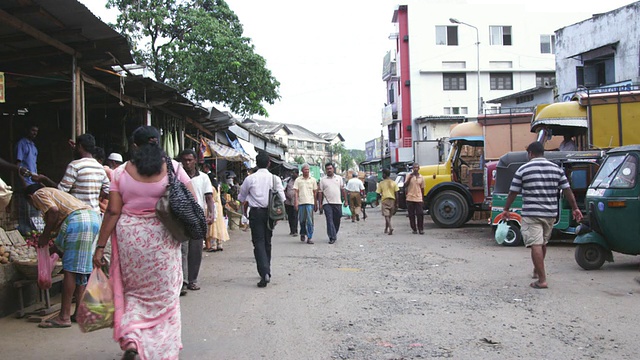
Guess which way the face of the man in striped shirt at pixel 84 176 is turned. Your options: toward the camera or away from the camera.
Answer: away from the camera

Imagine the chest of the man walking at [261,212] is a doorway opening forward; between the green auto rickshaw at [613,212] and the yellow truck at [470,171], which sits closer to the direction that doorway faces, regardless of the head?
the yellow truck

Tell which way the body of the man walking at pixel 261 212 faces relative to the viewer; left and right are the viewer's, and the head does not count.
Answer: facing away from the viewer

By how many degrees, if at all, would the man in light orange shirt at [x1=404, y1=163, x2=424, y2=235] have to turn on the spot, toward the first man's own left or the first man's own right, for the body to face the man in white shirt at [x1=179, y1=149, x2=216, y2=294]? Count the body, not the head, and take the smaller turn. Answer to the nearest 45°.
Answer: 0° — they already face them

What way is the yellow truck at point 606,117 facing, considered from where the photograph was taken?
facing to the left of the viewer

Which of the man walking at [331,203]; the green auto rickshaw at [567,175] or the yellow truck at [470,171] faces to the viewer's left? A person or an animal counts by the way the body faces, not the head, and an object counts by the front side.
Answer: the yellow truck

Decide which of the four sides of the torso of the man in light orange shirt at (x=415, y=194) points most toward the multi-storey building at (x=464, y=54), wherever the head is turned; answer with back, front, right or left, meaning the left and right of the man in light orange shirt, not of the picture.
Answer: back
